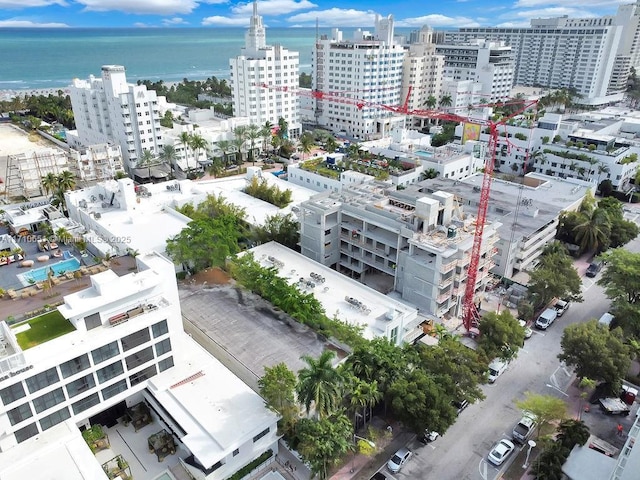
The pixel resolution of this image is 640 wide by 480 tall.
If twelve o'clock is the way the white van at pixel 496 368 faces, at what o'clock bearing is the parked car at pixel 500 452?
The parked car is roughly at 10 o'clock from the white van.

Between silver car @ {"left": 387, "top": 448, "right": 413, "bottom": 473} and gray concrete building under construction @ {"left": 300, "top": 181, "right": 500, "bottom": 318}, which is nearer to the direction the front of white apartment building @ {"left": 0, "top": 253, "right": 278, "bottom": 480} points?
the silver car

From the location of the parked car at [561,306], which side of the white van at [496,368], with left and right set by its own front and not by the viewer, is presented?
back

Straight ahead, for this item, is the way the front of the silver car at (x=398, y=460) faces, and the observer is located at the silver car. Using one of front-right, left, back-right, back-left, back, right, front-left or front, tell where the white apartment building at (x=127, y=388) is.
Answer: front-right

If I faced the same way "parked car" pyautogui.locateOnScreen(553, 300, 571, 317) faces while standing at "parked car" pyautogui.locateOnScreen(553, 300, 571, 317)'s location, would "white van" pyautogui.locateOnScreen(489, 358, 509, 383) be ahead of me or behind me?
ahead

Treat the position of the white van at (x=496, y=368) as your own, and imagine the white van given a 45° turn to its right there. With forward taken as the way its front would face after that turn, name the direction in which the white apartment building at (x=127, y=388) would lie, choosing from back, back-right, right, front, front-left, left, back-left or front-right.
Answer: front-left

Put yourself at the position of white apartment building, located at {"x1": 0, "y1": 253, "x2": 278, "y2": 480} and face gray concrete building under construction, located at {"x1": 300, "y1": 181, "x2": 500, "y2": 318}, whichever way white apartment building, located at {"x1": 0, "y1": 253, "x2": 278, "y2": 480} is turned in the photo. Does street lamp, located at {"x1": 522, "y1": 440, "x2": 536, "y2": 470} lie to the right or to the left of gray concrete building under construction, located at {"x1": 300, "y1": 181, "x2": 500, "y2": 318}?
right

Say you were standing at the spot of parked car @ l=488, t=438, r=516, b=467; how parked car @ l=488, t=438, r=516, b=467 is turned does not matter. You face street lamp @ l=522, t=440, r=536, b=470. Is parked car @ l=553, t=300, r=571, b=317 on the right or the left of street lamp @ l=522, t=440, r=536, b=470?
left

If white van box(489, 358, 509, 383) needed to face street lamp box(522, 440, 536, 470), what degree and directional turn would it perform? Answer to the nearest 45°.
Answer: approximately 90° to its left
